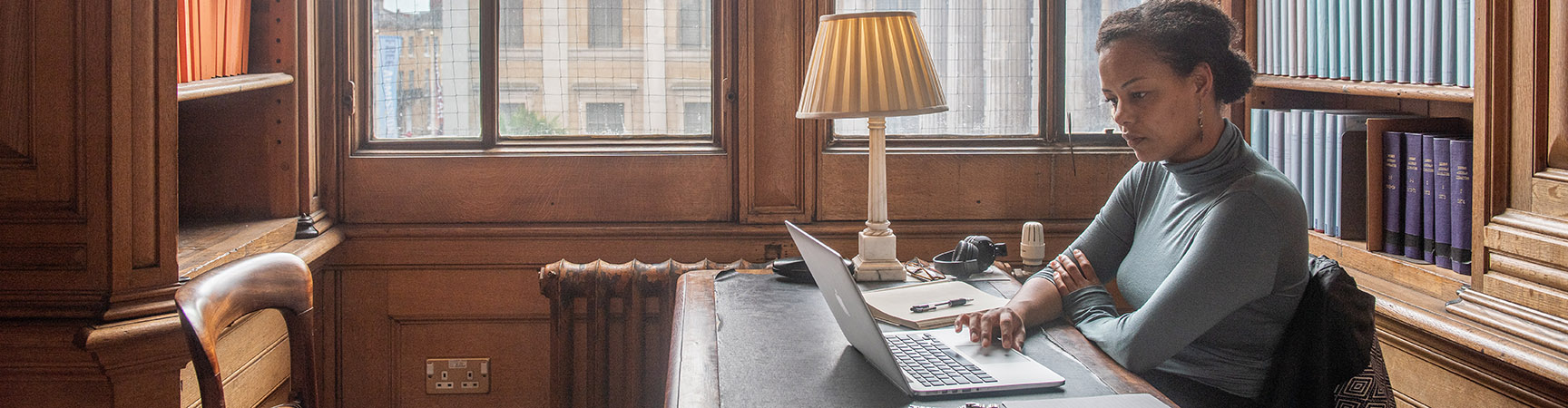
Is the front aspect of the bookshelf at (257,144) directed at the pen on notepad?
yes

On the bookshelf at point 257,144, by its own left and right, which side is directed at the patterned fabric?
front

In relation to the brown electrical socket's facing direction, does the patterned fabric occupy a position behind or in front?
in front

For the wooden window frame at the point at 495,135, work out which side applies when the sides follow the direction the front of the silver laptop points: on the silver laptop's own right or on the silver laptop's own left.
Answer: on the silver laptop's own left

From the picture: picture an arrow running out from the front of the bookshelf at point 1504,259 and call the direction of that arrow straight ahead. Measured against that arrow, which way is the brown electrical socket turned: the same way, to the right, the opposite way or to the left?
to the left

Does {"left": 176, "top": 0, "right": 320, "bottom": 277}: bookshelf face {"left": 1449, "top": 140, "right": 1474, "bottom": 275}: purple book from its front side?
yes

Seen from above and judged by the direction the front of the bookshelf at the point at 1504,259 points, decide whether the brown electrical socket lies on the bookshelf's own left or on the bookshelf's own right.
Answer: on the bookshelf's own right

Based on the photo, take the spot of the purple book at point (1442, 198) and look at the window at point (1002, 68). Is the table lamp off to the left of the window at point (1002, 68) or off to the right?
left

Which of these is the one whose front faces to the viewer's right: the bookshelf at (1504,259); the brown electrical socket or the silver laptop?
the silver laptop

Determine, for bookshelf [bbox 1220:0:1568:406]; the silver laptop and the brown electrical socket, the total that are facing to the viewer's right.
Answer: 1

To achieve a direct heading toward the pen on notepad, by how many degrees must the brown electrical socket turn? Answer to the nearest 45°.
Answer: approximately 45° to its left

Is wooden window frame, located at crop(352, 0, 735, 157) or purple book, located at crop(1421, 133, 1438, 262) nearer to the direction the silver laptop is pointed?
the purple book

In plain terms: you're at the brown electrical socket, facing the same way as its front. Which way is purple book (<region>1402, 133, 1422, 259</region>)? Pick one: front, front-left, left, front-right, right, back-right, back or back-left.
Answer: front-left

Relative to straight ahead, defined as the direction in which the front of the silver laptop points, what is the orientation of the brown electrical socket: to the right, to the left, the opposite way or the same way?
to the right

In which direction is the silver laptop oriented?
to the viewer's right

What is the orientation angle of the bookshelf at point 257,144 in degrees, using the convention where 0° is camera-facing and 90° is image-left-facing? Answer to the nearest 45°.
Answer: approximately 315°
